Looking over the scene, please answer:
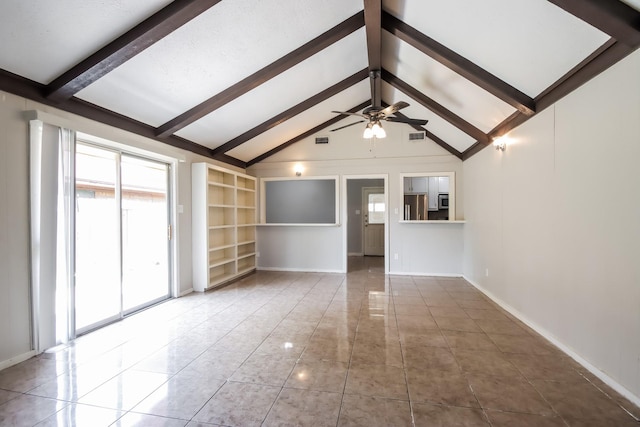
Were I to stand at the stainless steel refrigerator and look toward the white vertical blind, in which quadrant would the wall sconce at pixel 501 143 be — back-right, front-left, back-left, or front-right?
front-left

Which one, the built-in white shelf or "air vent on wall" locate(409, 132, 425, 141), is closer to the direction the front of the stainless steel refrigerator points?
the air vent on wall

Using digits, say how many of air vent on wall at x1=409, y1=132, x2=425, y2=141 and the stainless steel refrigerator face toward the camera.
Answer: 2

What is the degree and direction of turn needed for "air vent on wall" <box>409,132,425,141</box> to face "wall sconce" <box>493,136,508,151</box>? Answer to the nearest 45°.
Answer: approximately 45° to its left

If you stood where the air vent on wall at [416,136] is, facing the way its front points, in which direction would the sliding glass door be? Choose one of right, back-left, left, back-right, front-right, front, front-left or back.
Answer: front-right

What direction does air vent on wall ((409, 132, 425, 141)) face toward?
toward the camera

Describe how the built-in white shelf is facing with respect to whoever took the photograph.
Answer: facing the viewer and to the right of the viewer

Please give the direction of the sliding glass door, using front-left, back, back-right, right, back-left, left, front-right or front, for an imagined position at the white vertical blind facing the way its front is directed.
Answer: left

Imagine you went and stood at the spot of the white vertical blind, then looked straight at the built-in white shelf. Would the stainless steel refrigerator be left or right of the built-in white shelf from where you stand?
right

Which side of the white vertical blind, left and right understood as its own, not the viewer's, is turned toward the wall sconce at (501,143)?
front

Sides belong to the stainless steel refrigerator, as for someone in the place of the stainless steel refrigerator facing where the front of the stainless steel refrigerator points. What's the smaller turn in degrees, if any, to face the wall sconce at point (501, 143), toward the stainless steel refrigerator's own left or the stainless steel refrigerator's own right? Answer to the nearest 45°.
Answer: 0° — it already faces it

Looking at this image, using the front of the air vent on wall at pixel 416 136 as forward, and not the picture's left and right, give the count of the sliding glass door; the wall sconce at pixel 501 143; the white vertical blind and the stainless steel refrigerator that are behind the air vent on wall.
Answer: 1

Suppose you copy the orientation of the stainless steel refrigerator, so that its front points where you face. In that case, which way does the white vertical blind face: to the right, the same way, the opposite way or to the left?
to the left

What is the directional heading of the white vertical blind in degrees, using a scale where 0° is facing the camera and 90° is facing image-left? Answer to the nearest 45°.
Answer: approximately 315°

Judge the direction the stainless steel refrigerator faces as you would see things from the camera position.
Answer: facing the viewer
